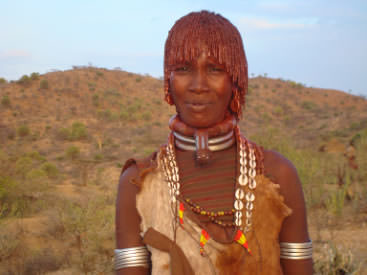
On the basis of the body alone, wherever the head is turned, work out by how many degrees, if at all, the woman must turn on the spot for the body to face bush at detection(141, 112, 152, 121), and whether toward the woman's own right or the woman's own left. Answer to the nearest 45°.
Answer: approximately 180°

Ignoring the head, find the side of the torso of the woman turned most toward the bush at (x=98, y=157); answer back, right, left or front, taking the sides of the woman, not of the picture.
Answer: back

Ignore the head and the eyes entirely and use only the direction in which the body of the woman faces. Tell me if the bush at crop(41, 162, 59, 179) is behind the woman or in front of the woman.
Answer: behind

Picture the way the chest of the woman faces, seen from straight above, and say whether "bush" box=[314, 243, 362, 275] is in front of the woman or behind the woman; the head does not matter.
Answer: behind

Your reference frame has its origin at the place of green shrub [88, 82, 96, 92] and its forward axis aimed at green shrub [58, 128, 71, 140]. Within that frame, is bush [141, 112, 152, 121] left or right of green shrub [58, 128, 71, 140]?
left

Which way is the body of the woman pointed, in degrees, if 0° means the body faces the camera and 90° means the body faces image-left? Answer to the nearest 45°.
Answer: approximately 0°

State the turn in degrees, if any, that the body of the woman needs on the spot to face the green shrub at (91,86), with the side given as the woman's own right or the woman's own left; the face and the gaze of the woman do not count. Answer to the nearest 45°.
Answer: approximately 180°

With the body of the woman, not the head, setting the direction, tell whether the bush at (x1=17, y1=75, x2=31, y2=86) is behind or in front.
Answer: behind

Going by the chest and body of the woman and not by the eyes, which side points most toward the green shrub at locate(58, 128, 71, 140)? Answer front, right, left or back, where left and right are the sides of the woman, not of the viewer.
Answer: back

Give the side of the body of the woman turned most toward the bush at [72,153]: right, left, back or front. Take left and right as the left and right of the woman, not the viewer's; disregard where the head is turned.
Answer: back

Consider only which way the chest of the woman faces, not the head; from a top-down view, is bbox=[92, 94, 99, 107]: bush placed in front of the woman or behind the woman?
behind
